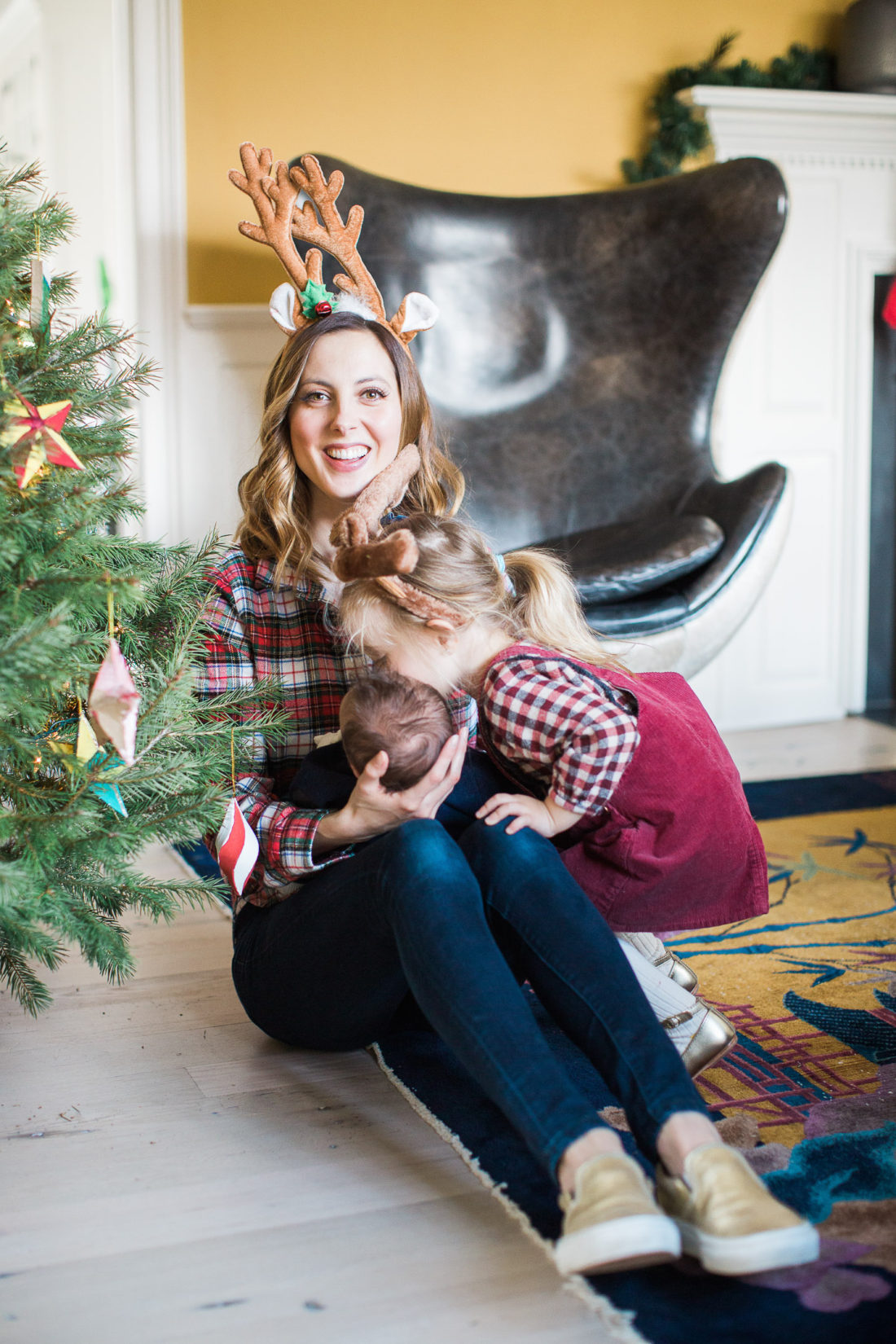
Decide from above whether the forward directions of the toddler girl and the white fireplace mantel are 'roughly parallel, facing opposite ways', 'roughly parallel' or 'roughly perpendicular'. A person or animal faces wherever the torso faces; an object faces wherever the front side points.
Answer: roughly perpendicular

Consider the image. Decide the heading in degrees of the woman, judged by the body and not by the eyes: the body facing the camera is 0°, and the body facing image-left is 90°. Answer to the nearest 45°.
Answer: approximately 315°

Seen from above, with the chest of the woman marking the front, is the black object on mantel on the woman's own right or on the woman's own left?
on the woman's own left

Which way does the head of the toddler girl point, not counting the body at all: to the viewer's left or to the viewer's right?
to the viewer's left

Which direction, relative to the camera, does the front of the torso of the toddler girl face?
to the viewer's left

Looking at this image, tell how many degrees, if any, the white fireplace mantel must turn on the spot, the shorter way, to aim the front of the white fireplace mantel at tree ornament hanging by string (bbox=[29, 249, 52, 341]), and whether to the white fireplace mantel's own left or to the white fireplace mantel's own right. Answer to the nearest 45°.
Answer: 0° — it already faces it

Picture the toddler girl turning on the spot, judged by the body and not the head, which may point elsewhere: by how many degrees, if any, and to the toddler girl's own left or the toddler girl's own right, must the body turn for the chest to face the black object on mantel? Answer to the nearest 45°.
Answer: approximately 90° to the toddler girl's own right

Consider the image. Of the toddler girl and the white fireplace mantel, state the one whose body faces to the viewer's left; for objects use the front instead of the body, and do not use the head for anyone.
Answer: the toddler girl
